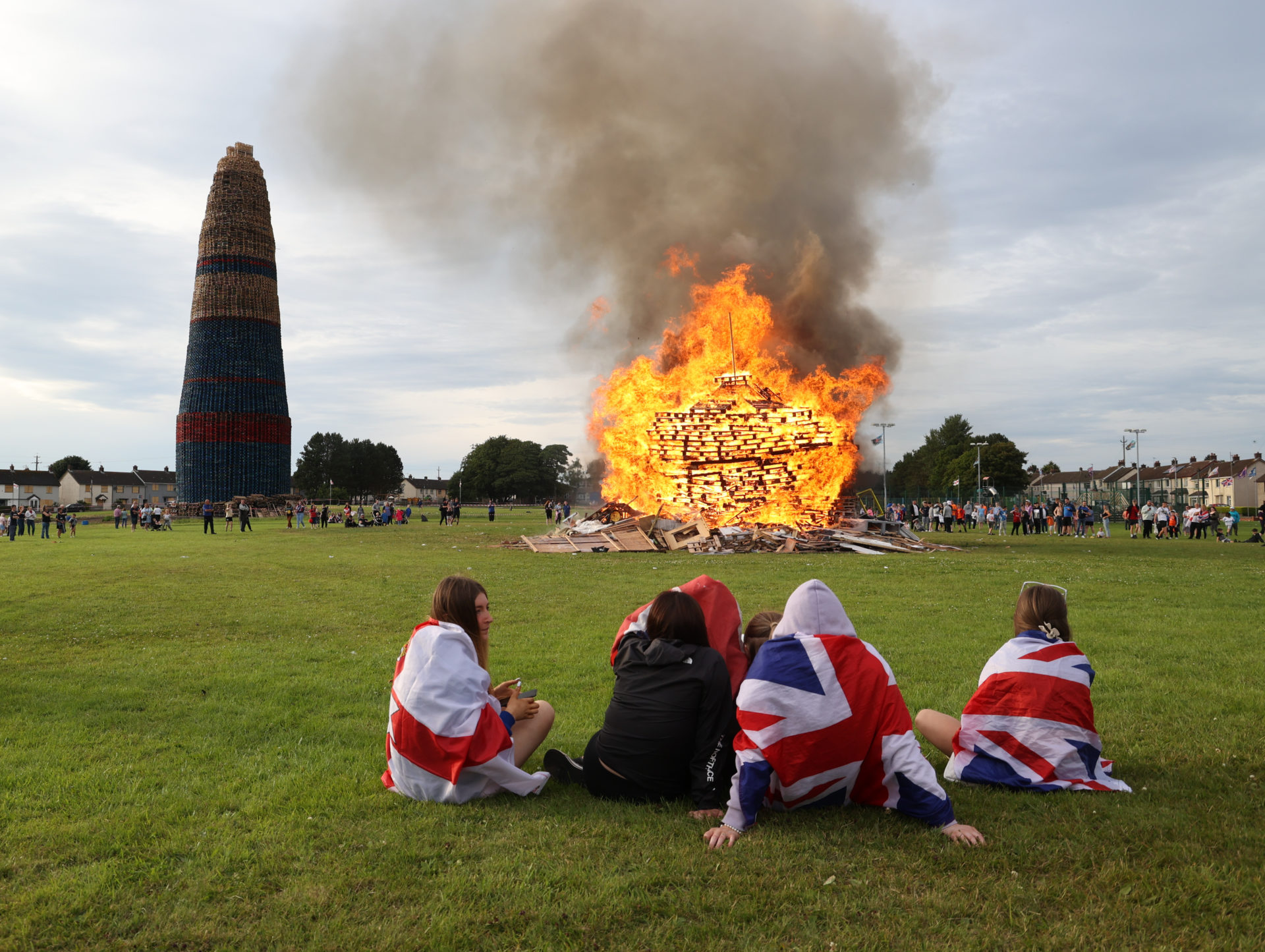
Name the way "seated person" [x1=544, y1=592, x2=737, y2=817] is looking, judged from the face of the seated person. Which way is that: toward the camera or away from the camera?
away from the camera

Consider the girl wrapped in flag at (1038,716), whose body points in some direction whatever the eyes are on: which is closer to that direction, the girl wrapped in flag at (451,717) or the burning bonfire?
the burning bonfire

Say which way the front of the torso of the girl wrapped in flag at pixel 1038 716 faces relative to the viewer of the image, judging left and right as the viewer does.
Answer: facing away from the viewer and to the left of the viewer

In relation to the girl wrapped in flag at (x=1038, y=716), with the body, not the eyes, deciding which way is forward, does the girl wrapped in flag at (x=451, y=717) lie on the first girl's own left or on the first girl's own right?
on the first girl's own left

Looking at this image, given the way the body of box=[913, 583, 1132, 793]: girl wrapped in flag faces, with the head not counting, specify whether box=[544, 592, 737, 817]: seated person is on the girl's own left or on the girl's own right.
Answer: on the girl's own left

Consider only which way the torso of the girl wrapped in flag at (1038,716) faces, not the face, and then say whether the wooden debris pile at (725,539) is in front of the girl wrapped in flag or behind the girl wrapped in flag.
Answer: in front

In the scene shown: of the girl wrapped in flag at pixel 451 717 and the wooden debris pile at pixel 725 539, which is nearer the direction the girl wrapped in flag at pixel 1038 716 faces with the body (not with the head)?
the wooden debris pile
